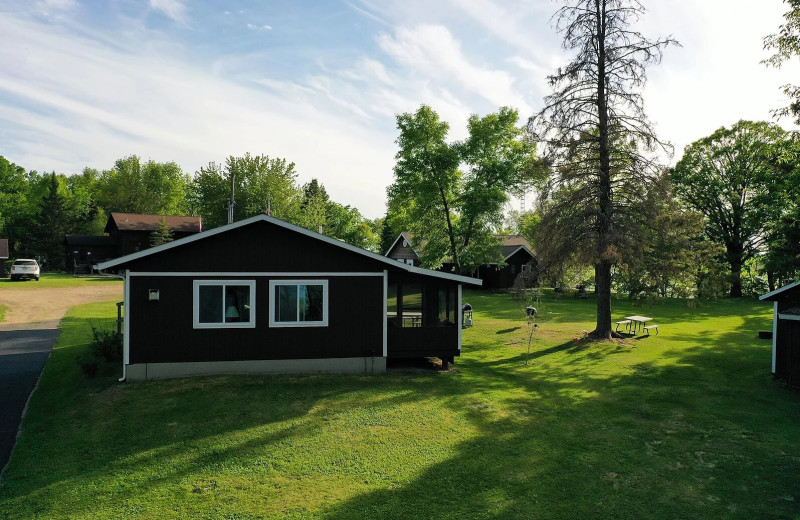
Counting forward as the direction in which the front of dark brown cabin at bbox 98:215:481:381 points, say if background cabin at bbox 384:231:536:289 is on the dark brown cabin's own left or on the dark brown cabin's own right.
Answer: on the dark brown cabin's own left

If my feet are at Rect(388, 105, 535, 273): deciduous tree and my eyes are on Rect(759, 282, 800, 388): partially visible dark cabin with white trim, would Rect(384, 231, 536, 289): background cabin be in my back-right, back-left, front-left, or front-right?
back-left
